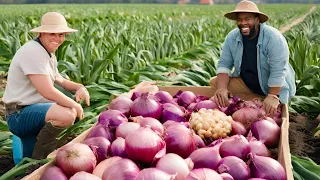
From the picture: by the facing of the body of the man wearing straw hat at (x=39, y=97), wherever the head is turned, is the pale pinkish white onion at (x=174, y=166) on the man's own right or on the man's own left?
on the man's own right

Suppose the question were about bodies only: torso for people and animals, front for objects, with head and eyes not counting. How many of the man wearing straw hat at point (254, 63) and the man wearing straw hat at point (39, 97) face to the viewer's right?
1

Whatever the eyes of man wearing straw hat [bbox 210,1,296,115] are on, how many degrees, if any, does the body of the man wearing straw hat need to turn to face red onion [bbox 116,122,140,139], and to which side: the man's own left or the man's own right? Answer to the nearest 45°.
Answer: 0° — they already face it

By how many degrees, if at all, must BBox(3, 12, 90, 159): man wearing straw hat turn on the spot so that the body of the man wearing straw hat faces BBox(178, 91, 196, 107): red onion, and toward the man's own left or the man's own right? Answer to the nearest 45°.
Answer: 0° — they already face it

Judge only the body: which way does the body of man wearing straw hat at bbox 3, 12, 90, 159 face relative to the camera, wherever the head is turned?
to the viewer's right

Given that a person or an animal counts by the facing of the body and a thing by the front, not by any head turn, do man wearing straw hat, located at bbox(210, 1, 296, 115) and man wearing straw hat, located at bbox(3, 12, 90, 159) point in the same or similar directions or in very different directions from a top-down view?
very different directions

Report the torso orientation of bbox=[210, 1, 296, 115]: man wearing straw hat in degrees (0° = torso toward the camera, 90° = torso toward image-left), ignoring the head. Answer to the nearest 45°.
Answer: approximately 45°

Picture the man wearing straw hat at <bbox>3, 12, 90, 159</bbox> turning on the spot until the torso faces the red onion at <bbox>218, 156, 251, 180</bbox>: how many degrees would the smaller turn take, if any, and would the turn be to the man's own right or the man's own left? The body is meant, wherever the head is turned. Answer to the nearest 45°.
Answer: approximately 45° to the man's own right
